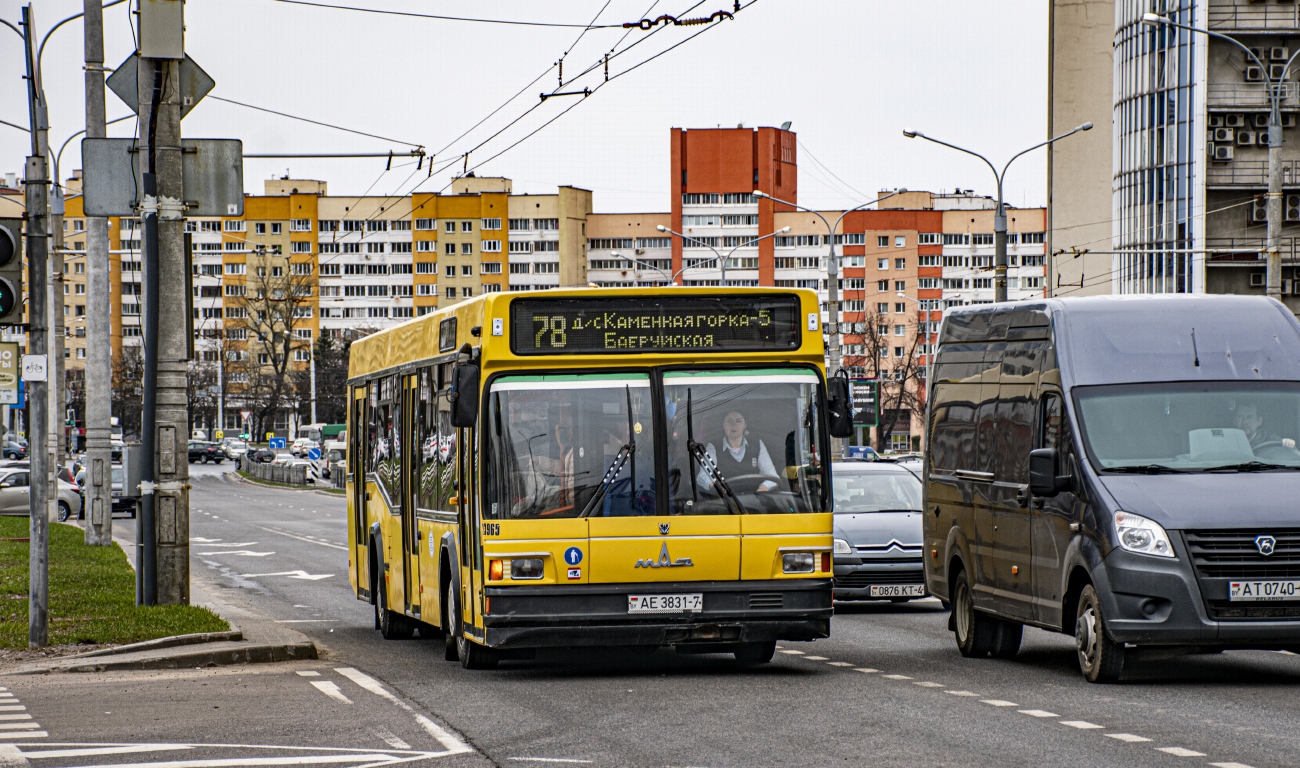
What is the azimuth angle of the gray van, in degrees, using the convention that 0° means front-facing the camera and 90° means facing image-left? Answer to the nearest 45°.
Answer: approximately 315°

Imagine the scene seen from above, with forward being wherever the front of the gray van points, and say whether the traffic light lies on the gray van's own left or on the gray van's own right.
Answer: on the gray van's own right

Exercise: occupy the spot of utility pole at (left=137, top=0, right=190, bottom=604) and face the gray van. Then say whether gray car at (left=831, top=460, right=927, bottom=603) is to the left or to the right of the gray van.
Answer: left

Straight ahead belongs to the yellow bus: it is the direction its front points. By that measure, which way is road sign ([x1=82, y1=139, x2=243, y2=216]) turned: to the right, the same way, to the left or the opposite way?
the opposite way

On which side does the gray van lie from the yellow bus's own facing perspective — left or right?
on its left

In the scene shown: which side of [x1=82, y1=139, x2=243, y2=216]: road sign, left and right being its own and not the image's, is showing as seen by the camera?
back

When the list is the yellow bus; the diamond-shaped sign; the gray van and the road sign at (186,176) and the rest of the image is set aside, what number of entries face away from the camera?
2

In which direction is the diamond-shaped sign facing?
away from the camera

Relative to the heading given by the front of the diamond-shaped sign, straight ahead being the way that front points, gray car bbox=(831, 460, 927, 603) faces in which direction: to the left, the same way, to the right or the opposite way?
the opposite way

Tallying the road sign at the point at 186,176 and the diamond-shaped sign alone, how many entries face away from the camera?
2

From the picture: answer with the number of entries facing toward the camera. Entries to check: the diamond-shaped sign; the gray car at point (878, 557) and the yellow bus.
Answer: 2
